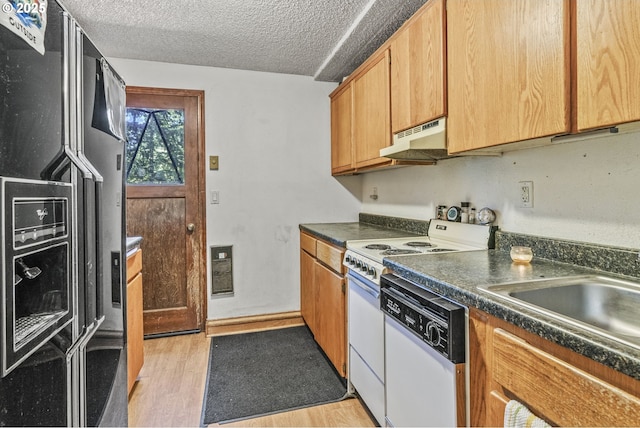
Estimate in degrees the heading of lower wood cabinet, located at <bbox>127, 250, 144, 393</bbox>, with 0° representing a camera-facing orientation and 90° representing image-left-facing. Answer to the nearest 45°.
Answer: approximately 270°

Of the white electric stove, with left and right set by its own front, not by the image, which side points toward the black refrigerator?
front

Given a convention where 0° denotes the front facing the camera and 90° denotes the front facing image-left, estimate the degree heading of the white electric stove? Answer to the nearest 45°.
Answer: approximately 45°

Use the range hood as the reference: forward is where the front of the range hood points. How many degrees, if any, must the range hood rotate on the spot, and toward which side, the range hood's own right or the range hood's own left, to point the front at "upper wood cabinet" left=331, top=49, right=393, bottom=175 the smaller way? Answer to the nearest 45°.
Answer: approximately 90° to the range hood's own right

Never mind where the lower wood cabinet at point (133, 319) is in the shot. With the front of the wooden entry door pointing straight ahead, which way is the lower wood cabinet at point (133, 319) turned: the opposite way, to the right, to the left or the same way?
to the left

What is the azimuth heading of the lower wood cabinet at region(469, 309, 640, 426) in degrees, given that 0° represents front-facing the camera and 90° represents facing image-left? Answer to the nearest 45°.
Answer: approximately 45°

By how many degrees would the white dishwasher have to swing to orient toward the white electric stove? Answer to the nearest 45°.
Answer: approximately 135° to its right

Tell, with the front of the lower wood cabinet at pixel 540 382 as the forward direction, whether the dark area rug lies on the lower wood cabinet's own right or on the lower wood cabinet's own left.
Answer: on the lower wood cabinet's own right

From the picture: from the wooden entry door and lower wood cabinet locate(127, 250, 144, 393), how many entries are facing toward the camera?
1

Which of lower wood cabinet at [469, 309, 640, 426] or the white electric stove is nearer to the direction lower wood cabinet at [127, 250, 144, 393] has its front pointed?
the white electric stove
